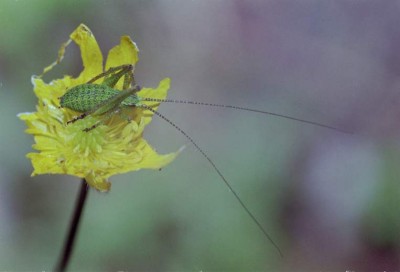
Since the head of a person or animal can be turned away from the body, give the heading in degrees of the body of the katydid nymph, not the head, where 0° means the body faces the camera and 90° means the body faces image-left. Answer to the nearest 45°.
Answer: approximately 270°
